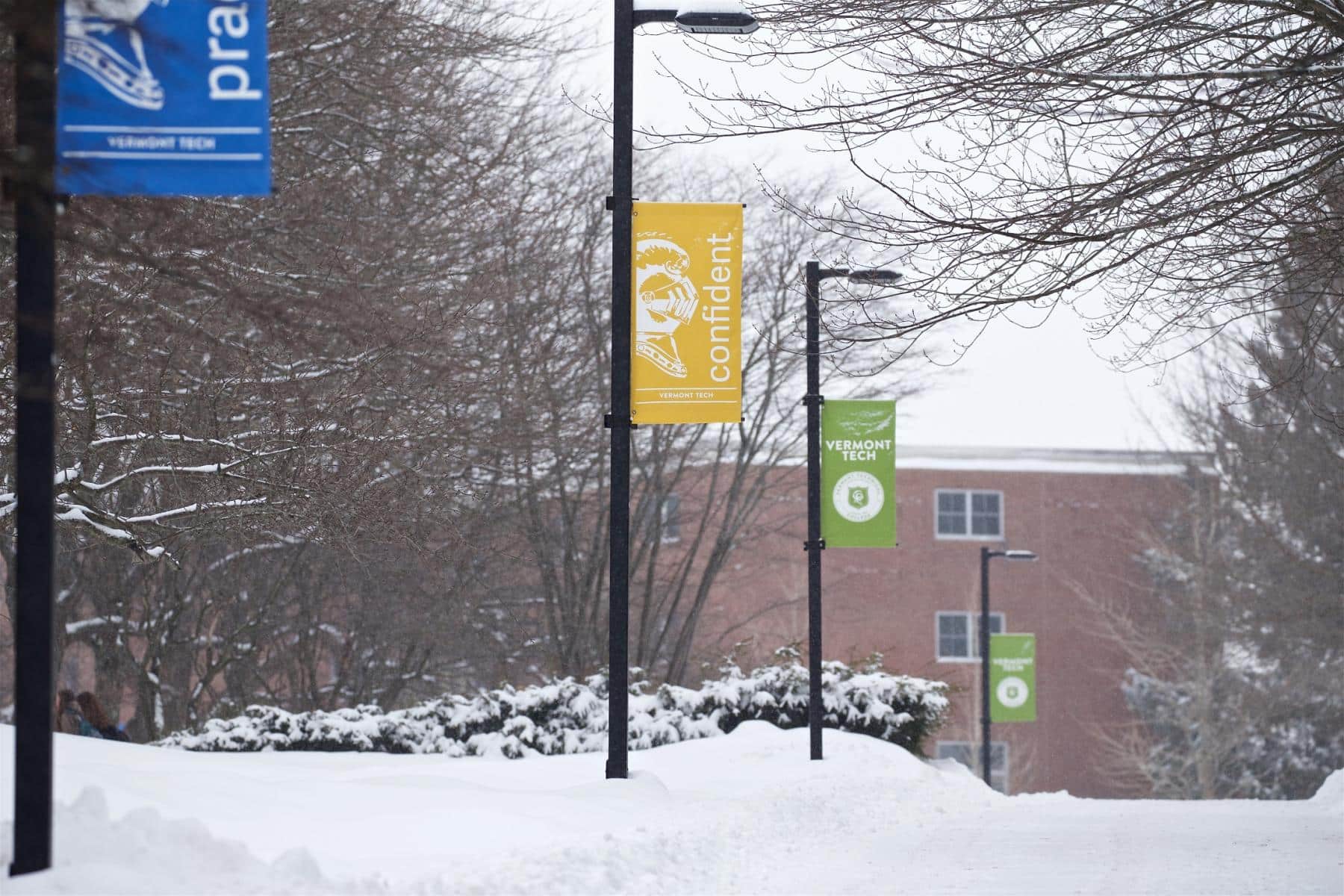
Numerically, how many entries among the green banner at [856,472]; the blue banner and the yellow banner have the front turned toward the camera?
3

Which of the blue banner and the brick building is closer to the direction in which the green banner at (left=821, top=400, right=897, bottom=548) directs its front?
the blue banner

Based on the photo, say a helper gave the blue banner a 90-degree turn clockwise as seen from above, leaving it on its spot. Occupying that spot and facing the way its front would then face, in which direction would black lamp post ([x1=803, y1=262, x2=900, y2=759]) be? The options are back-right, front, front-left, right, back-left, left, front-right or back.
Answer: back-right

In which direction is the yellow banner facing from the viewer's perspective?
toward the camera

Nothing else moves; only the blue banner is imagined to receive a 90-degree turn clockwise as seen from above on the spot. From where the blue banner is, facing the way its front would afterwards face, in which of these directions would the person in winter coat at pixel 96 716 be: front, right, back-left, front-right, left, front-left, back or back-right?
right

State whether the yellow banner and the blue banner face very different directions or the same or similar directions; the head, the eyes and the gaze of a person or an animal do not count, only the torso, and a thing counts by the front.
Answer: same or similar directions

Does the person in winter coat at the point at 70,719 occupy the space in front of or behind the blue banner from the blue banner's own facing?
behind

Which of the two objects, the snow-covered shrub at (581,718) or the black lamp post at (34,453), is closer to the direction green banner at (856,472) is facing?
the black lamp post

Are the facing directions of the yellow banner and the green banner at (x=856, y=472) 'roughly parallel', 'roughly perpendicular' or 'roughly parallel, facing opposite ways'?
roughly parallel

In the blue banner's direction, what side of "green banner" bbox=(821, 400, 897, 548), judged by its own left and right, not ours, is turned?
front

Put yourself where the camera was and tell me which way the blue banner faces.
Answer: facing the viewer

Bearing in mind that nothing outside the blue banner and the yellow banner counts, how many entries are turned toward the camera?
2
